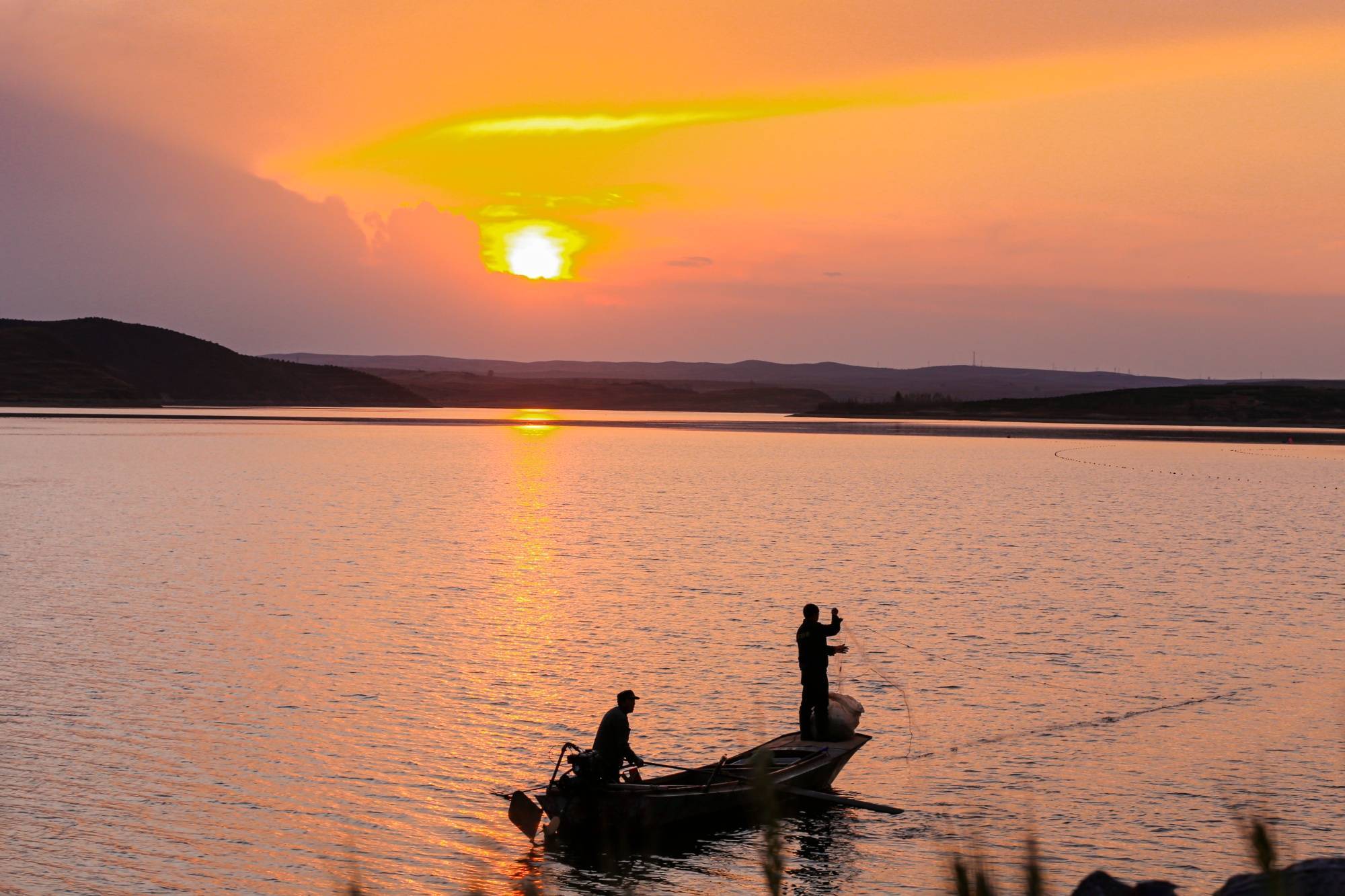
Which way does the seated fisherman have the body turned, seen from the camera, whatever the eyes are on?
to the viewer's right

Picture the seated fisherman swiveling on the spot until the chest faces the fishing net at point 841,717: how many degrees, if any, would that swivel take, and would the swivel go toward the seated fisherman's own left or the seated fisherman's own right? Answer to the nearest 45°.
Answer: approximately 45° to the seated fisherman's own left

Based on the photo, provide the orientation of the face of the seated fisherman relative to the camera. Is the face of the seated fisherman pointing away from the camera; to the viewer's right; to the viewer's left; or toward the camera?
to the viewer's right

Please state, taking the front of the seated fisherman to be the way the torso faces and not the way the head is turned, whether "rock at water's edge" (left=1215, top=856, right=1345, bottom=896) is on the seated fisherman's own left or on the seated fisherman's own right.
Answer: on the seated fisherman's own right

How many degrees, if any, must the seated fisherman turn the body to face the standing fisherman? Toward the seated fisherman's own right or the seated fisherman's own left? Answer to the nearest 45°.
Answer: approximately 45° to the seated fisherman's own left

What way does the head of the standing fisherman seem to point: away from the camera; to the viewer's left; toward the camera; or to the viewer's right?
to the viewer's right
